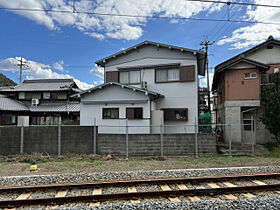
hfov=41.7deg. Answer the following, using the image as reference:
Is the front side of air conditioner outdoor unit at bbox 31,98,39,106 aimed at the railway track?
yes

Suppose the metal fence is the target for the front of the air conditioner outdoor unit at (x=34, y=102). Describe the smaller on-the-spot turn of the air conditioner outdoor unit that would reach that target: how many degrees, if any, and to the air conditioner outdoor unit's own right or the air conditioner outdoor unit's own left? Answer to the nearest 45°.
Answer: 0° — it already faces it

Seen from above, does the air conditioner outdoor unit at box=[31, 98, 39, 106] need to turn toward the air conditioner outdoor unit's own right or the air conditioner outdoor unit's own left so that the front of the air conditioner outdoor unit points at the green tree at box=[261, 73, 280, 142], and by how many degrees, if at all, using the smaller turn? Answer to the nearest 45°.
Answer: approximately 45° to the air conditioner outdoor unit's own left

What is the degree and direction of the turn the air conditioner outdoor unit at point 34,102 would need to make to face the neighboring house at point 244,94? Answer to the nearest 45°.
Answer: approximately 45° to its left

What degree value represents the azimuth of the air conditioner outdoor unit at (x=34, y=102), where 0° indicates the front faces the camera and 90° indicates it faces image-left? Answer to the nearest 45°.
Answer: approximately 0°
